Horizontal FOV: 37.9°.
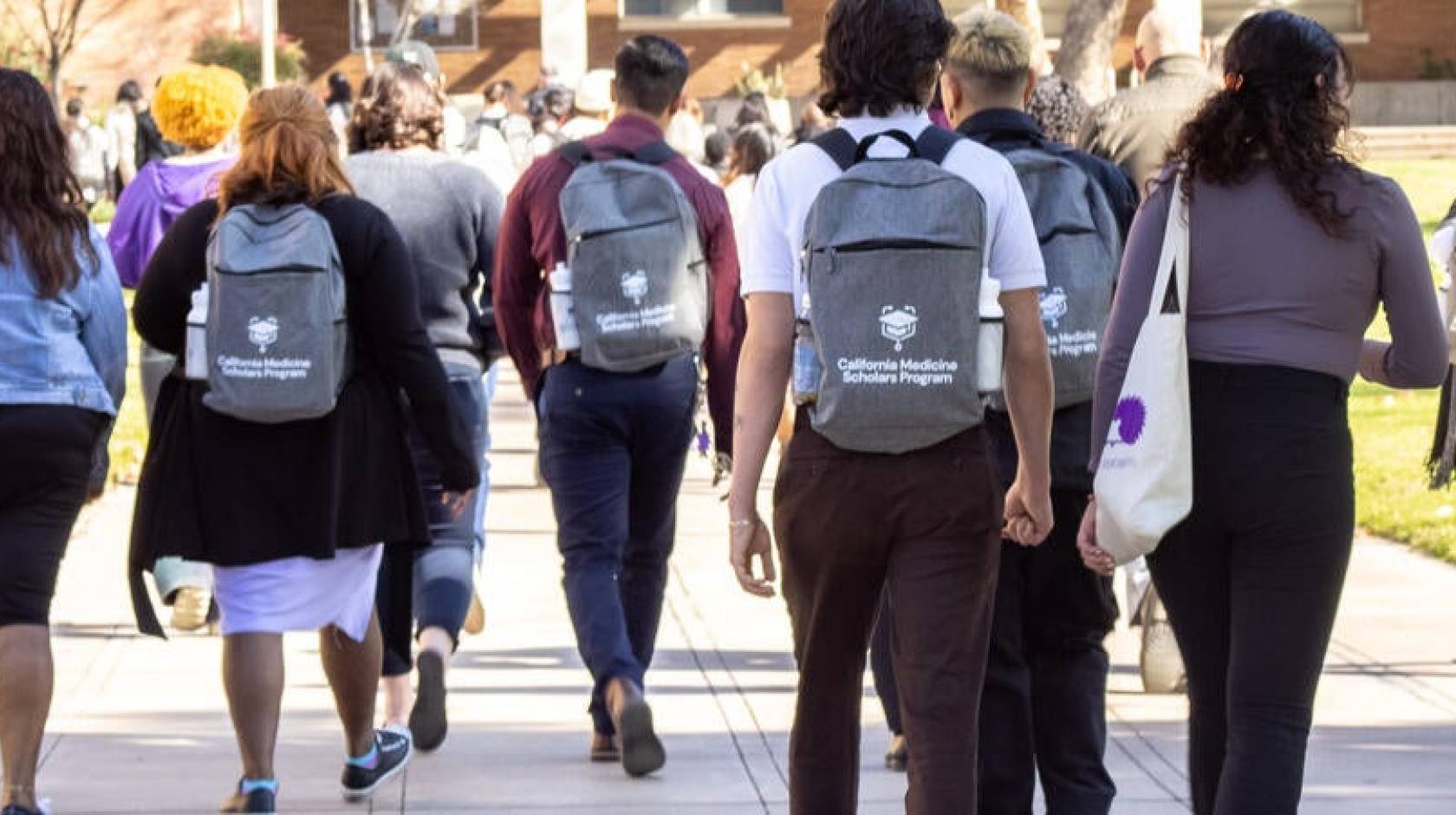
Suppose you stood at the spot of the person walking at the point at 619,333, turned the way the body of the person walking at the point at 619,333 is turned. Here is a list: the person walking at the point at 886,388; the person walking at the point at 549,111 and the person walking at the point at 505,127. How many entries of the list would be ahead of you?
2

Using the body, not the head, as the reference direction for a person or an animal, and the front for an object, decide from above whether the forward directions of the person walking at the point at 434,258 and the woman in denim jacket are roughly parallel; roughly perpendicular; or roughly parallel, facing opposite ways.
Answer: roughly parallel

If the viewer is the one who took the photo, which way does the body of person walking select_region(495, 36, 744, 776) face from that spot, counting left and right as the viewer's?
facing away from the viewer

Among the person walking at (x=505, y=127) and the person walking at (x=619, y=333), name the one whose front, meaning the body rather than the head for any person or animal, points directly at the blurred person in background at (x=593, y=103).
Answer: the person walking at (x=619, y=333)

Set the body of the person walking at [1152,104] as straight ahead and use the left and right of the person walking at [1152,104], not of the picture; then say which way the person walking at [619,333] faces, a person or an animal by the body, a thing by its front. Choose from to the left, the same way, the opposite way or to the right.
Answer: the same way

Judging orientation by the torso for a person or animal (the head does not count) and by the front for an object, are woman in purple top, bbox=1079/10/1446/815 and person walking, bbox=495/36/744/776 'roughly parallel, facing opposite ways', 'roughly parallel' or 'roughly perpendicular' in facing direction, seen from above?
roughly parallel

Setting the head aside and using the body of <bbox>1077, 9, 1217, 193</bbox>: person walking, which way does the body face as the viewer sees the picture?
away from the camera

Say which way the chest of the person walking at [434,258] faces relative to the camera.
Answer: away from the camera

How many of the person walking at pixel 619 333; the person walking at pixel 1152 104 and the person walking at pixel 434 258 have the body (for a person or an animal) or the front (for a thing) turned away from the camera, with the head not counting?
3

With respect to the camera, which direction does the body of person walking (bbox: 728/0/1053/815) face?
away from the camera

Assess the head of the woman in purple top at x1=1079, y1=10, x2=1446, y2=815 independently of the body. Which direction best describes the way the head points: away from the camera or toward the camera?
away from the camera

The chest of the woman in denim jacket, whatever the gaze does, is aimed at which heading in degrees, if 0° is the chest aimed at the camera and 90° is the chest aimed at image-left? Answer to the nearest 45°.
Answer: approximately 180°

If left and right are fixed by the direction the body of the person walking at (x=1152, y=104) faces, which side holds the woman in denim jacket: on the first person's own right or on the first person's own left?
on the first person's own left

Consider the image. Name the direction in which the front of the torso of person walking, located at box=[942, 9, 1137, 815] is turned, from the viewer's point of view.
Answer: away from the camera

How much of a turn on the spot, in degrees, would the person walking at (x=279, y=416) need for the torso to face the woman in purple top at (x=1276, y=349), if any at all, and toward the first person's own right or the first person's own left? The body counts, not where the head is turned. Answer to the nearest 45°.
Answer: approximately 135° to the first person's own right

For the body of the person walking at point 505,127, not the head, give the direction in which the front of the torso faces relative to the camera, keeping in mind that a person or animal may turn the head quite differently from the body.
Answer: away from the camera

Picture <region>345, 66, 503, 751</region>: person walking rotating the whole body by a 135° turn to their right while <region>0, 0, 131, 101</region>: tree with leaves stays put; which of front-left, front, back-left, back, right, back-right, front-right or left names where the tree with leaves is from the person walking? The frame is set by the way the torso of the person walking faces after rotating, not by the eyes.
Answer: back-left

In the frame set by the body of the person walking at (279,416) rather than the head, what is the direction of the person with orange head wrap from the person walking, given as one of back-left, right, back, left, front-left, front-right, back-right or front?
front

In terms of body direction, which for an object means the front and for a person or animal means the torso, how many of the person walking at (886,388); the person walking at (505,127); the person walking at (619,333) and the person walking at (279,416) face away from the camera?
4
